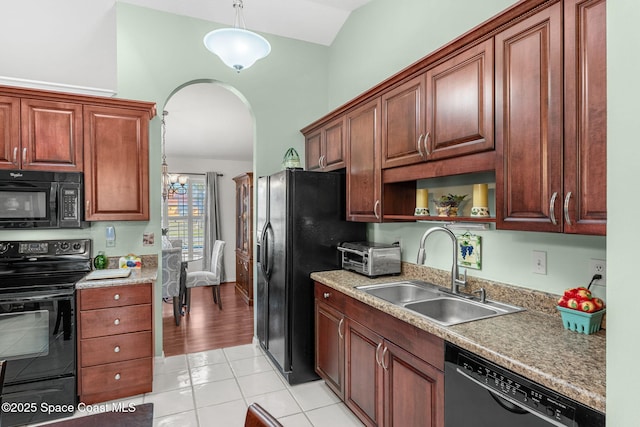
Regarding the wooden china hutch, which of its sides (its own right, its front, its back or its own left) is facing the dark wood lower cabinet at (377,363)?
left

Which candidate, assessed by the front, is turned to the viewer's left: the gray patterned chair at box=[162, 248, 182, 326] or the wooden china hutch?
the wooden china hutch

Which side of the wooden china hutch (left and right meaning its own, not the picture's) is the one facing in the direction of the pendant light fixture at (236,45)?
left

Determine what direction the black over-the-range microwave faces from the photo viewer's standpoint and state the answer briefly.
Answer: facing the viewer

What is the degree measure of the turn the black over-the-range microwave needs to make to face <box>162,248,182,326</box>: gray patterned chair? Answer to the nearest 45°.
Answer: approximately 135° to its left

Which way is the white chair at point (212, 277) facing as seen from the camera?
to the viewer's left

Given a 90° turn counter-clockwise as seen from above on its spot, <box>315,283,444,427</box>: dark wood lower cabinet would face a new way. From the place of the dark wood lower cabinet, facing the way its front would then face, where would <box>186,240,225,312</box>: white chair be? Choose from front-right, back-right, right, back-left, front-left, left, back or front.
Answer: back

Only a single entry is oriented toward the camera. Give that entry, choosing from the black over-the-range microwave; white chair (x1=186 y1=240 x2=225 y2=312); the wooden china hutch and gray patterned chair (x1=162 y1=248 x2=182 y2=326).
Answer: the black over-the-range microwave

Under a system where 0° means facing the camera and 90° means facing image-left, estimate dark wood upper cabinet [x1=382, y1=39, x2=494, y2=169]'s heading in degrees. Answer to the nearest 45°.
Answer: approximately 45°

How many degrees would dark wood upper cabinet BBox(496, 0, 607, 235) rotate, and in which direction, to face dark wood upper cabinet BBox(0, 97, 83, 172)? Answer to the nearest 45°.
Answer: approximately 45° to its right

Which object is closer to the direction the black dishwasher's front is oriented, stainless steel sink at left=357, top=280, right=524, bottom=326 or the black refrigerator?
the black refrigerator

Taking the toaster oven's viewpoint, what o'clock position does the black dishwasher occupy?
The black dishwasher is roughly at 10 o'clock from the toaster oven.

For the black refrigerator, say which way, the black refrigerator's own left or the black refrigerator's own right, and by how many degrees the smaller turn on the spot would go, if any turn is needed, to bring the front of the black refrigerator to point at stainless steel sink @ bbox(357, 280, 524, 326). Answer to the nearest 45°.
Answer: approximately 90° to the black refrigerator's own left

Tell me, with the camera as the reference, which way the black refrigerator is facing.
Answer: facing the viewer and to the left of the viewer

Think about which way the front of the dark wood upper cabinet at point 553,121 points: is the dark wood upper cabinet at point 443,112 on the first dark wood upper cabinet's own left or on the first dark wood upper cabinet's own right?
on the first dark wood upper cabinet's own right

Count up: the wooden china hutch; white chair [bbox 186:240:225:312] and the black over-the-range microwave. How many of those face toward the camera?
1

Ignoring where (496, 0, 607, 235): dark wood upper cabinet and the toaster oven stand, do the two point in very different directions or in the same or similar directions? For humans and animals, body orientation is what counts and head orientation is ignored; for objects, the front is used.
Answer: same or similar directions
